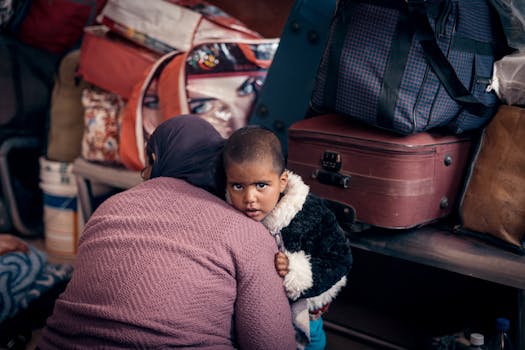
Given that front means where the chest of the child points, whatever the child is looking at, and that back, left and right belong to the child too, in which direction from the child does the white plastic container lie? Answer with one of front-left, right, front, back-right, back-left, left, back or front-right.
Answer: right

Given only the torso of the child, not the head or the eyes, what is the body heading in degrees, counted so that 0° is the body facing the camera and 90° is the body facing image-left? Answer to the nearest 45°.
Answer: approximately 45°

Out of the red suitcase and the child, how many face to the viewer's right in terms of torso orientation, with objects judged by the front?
0

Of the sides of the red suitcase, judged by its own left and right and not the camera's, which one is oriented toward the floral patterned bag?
right

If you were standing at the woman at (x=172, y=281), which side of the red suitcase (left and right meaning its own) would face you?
front
